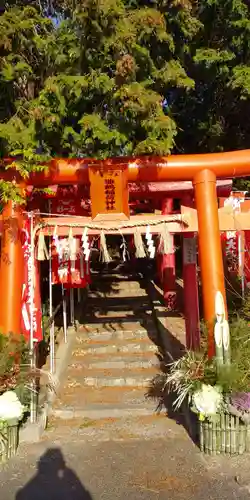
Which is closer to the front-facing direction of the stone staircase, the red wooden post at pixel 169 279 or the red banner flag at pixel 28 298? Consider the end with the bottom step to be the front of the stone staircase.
the red banner flag

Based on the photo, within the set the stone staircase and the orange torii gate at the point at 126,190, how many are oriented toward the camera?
2

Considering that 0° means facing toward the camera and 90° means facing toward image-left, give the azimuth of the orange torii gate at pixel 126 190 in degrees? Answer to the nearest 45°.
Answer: approximately 0°

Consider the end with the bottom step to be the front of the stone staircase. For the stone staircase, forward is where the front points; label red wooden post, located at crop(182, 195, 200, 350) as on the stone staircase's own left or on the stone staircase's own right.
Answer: on the stone staircase's own left

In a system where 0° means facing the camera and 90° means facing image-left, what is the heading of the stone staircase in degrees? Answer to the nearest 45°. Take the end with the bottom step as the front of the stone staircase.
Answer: approximately 0°

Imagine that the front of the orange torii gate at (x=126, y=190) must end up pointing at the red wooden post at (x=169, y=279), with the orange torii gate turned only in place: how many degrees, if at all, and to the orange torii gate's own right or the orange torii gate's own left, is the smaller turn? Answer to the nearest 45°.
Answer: approximately 180°
